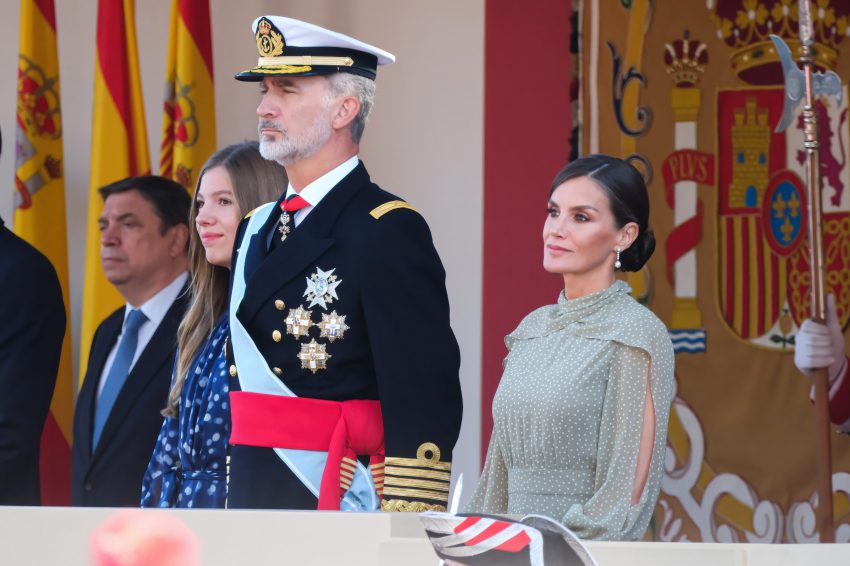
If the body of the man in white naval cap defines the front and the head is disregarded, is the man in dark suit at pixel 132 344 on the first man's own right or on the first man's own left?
on the first man's own right

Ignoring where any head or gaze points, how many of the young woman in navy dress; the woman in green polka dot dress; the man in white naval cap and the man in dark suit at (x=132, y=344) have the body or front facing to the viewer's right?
0

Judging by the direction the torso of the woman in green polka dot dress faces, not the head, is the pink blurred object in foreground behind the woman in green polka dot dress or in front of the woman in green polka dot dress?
in front

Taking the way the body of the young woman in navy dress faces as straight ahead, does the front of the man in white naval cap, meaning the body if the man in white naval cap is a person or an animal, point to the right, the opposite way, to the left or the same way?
the same way

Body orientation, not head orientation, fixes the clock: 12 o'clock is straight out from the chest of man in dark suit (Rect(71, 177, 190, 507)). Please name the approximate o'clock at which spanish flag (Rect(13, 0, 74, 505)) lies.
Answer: The spanish flag is roughly at 4 o'clock from the man in dark suit.

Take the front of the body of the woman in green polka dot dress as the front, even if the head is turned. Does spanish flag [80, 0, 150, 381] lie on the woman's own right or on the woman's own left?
on the woman's own right

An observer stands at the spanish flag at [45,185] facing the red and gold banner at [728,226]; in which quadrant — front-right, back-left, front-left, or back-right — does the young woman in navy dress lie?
front-right

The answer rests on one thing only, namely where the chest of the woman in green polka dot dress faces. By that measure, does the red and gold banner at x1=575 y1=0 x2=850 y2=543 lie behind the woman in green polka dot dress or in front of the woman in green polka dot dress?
behind

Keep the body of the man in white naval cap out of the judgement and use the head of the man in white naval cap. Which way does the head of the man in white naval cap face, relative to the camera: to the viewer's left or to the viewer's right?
to the viewer's left

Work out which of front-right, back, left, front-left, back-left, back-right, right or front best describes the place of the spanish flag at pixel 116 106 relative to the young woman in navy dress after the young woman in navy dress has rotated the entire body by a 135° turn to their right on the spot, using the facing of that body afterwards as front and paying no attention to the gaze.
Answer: front

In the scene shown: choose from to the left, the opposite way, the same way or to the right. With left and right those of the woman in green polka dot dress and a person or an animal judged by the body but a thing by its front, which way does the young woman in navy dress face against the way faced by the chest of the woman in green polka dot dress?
the same way

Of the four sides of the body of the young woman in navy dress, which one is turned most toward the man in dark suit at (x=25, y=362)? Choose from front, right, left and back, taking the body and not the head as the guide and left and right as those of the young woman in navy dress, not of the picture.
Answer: right

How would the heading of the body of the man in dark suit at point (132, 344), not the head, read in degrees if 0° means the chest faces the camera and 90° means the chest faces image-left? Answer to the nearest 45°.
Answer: approximately 45°

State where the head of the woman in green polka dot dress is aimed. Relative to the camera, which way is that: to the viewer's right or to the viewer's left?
to the viewer's left

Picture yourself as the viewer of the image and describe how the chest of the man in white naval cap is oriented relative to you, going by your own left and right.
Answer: facing the viewer and to the left of the viewer
